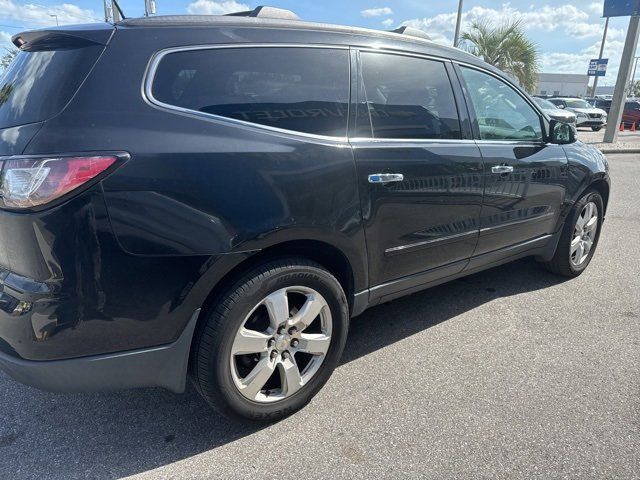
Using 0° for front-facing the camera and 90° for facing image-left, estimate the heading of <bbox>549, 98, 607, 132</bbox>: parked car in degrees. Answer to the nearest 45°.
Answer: approximately 315°

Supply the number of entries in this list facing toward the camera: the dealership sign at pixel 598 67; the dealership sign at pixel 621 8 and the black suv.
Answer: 2

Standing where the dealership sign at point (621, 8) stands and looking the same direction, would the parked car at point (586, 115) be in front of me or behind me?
behind

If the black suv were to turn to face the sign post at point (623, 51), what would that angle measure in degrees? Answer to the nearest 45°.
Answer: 0° — it already faces it

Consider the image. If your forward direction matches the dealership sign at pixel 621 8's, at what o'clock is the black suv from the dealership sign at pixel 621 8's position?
The black suv is roughly at 12 o'clock from the dealership sign.

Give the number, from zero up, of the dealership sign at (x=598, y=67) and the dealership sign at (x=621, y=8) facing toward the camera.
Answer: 2

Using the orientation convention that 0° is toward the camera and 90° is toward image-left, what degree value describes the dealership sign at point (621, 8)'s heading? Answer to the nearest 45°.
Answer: approximately 0°

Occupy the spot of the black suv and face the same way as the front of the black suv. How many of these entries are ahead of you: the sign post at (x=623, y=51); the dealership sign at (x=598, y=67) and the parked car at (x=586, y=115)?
3
